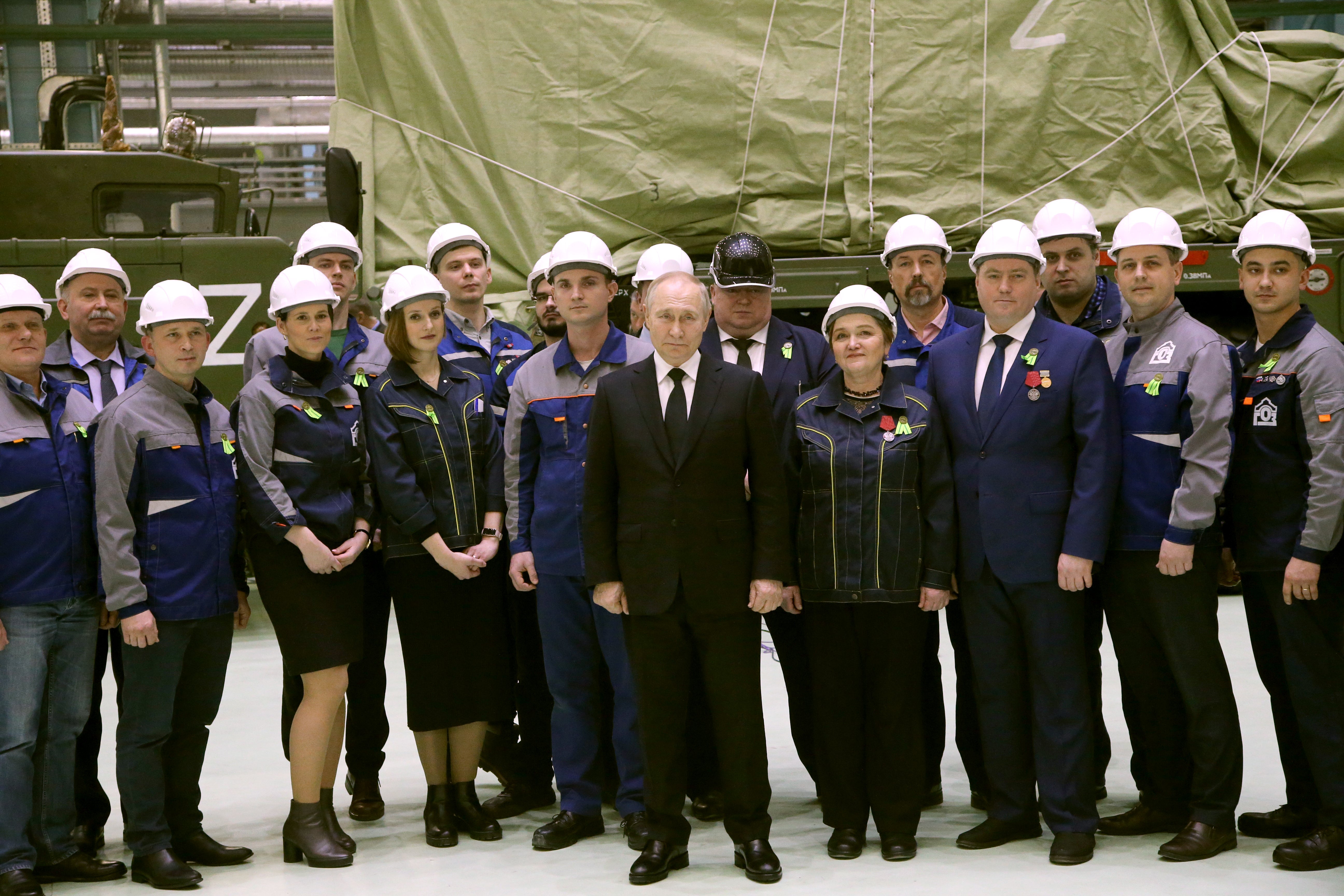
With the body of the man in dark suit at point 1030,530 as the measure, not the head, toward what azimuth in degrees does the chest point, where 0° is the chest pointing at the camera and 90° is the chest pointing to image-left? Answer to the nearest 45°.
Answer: approximately 45°

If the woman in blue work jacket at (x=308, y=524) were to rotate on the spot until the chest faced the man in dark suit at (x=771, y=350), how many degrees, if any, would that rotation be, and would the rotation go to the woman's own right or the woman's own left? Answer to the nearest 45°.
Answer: approximately 45° to the woman's own left

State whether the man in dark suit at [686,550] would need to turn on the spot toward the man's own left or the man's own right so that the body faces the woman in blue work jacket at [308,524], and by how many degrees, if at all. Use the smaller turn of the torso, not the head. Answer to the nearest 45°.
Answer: approximately 90° to the man's own right

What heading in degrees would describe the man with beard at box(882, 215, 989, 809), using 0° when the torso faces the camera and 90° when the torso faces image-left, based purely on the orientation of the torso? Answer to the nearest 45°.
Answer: approximately 0°

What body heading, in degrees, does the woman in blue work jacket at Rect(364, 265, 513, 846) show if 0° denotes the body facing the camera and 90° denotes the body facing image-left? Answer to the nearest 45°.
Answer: approximately 315°
